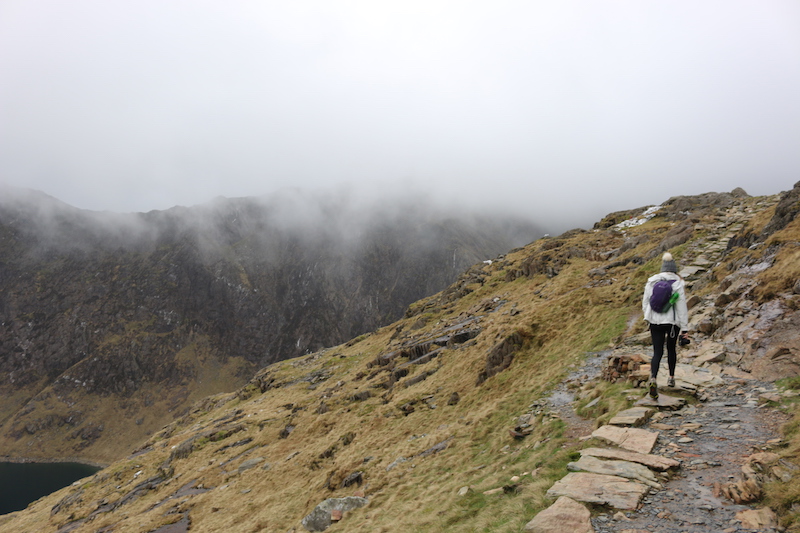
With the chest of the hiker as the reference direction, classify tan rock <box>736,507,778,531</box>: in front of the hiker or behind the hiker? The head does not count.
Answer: behind

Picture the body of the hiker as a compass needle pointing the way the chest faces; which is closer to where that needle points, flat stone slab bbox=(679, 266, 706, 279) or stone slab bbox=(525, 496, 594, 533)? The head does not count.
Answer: the flat stone slab

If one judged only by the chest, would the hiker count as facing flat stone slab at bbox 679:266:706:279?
yes

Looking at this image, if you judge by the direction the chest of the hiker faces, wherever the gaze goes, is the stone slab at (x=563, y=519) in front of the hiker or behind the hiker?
behind

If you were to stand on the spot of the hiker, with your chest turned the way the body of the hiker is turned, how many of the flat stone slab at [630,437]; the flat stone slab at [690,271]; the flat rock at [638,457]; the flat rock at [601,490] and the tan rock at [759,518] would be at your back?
4

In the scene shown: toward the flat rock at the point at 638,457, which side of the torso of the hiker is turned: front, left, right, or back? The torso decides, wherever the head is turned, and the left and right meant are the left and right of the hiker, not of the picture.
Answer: back

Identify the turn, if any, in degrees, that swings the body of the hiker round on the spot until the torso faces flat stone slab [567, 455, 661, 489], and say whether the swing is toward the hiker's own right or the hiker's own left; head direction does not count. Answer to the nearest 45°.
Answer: approximately 180°

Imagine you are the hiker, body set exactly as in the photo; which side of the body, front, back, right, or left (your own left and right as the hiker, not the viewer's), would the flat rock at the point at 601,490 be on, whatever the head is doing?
back

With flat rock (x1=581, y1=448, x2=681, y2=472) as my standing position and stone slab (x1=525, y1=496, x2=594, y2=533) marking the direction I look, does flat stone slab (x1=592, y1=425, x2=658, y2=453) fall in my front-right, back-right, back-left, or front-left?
back-right

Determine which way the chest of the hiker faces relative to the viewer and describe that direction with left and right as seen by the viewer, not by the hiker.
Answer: facing away from the viewer
